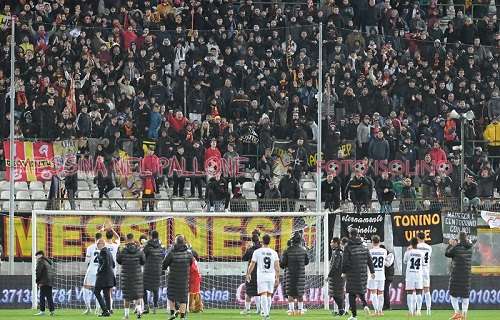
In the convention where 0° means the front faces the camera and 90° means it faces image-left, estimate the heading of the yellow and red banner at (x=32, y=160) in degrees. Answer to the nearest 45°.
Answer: approximately 0°

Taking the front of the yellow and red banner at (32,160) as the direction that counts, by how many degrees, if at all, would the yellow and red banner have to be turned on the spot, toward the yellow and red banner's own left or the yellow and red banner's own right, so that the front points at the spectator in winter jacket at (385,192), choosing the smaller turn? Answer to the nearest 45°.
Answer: approximately 90° to the yellow and red banner's own left

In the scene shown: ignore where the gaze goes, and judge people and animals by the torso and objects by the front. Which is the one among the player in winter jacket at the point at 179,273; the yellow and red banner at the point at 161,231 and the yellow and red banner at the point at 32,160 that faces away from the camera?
the player in winter jacket

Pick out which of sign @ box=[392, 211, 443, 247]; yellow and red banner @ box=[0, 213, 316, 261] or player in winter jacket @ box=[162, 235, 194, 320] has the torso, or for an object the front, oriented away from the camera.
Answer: the player in winter jacket

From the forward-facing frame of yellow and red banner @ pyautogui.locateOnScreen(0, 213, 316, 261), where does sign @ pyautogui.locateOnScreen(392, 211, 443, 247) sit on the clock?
The sign is roughly at 9 o'clock from the yellow and red banner.

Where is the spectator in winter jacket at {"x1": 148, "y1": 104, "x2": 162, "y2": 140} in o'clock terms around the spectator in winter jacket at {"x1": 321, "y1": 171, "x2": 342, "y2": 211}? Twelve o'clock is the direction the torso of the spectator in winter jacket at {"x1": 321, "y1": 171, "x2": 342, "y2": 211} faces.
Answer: the spectator in winter jacket at {"x1": 148, "y1": 104, "x2": 162, "y2": 140} is roughly at 3 o'clock from the spectator in winter jacket at {"x1": 321, "y1": 171, "x2": 342, "y2": 211}.

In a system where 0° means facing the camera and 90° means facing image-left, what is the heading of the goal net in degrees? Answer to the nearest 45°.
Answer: approximately 0°

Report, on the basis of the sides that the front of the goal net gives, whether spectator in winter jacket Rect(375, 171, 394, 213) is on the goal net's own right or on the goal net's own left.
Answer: on the goal net's own left

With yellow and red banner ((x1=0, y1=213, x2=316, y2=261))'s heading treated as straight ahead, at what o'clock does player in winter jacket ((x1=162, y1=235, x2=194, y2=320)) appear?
The player in winter jacket is roughly at 12 o'clock from the yellow and red banner.

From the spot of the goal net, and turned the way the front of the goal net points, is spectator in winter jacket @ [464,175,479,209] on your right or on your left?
on your left

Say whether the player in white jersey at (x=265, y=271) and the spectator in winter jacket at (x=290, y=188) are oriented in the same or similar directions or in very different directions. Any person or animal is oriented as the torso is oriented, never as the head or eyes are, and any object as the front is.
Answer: very different directions

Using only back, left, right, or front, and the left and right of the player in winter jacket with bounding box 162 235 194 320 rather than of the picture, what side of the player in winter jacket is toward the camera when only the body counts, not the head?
back
